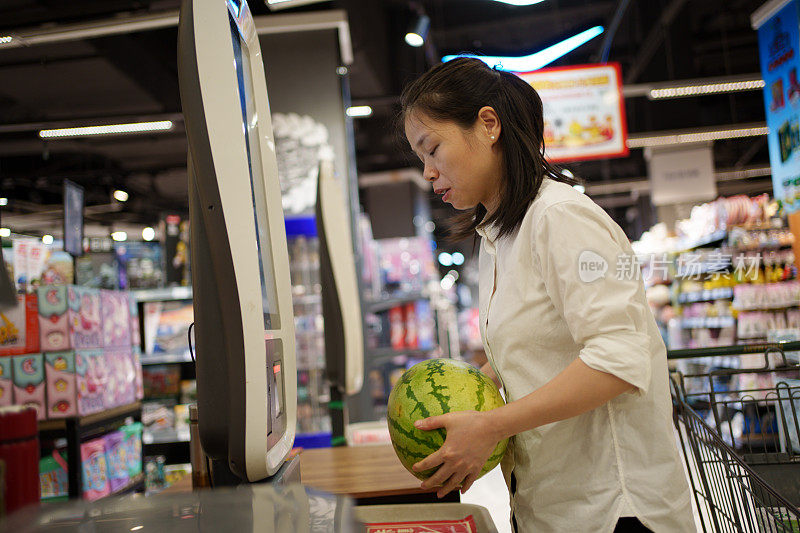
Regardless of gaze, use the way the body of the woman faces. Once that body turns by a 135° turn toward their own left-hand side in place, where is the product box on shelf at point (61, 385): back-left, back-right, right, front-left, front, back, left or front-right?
back

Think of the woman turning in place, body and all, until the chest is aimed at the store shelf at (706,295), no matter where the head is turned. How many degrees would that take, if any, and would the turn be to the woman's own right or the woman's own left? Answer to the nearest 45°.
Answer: approximately 90° to the woman's own right

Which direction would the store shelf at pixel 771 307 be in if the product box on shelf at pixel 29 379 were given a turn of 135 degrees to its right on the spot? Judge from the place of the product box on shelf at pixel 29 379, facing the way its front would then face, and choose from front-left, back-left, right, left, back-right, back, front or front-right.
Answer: back-right

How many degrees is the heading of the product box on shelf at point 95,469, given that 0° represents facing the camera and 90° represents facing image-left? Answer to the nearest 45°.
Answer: approximately 315°

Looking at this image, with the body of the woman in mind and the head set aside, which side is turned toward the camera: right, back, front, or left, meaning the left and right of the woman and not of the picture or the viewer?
left

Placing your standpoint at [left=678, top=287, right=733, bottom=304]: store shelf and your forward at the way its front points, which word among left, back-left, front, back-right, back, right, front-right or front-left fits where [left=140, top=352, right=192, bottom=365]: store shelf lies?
front-right

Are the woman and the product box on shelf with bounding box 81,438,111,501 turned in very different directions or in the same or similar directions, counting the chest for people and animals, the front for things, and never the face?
very different directions

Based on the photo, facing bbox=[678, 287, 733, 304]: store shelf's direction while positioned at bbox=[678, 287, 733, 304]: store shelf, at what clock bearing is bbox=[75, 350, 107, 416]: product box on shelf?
The product box on shelf is roughly at 1 o'clock from the store shelf.

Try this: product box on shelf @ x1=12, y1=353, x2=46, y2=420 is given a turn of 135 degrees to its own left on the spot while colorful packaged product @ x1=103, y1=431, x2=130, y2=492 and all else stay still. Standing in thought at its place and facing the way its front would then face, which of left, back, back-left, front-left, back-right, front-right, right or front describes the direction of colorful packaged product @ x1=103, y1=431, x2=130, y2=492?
front

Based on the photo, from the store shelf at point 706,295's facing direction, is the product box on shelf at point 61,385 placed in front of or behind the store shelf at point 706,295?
in front
